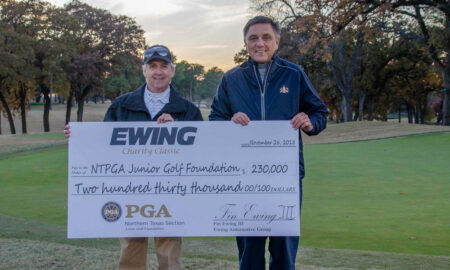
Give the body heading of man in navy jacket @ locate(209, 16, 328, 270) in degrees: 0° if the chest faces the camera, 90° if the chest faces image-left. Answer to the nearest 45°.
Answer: approximately 0°
